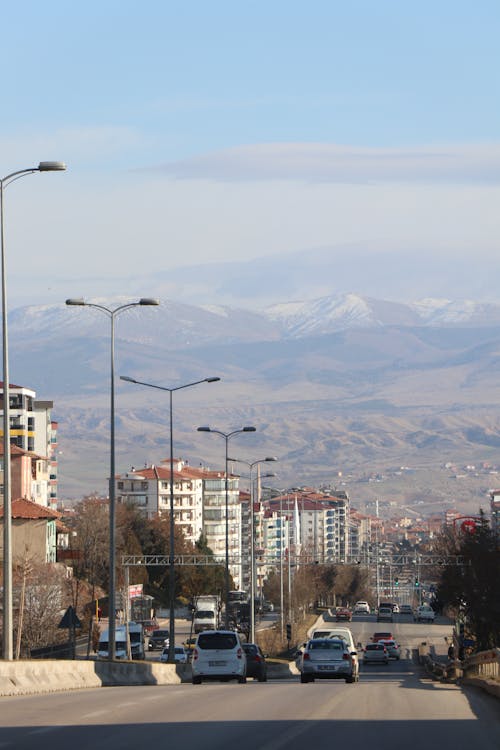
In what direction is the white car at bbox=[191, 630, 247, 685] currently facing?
away from the camera

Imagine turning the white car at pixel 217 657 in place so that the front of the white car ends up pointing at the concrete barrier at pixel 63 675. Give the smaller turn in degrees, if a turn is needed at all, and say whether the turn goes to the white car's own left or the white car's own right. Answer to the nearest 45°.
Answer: approximately 135° to the white car's own left
